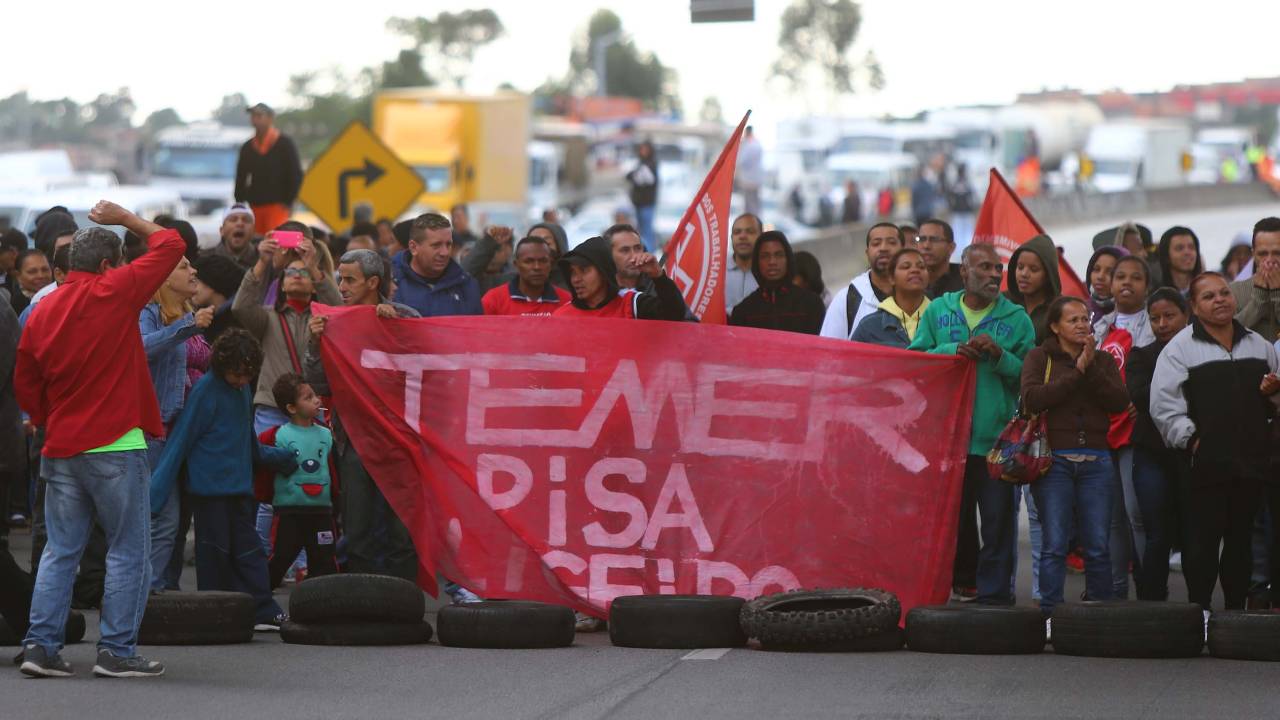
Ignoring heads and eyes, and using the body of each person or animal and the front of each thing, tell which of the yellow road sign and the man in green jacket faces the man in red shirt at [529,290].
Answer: the yellow road sign

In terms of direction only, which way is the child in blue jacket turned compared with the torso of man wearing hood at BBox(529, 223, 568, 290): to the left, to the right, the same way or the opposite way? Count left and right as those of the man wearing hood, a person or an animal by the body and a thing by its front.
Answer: to the left

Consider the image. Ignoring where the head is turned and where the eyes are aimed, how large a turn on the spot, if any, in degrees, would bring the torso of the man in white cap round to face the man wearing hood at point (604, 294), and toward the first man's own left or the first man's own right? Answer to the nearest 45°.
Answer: approximately 45° to the first man's own left

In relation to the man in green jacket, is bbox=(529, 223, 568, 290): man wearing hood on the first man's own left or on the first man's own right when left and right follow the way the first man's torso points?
on the first man's own right

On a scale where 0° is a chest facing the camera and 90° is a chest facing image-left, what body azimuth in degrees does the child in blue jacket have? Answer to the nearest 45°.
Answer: approximately 315°

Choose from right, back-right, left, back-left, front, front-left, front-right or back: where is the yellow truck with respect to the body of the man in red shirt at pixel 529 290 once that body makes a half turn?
front

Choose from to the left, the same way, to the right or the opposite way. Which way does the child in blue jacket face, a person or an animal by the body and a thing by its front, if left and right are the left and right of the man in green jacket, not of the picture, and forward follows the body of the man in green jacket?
to the left
